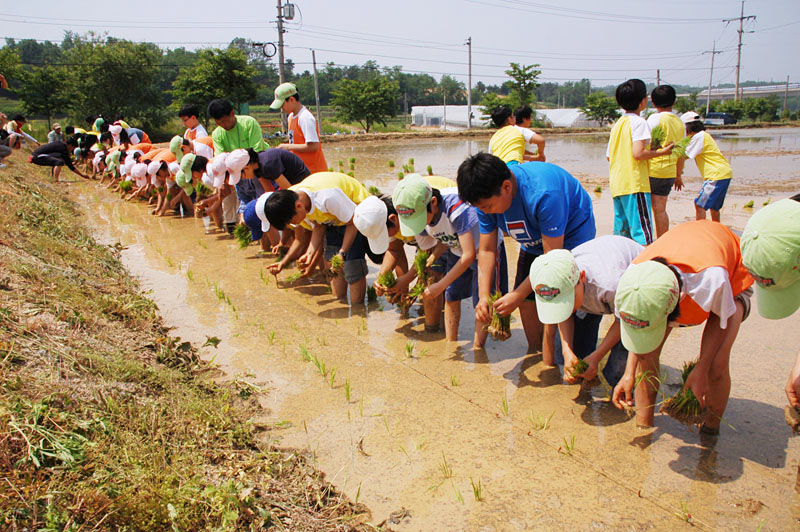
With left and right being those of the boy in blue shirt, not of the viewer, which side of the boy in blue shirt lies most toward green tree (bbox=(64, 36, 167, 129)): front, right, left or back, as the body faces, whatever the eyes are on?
right

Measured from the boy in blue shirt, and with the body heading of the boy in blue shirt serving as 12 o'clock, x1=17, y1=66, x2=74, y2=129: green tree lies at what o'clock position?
The green tree is roughly at 3 o'clock from the boy in blue shirt.

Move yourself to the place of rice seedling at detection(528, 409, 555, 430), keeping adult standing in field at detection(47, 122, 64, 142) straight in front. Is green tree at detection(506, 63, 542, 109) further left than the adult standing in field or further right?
right

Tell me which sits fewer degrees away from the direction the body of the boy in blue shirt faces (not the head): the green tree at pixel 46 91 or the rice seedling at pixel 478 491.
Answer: the rice seedling

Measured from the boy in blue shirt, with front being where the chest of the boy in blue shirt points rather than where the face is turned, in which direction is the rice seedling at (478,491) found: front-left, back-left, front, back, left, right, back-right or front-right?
front-left

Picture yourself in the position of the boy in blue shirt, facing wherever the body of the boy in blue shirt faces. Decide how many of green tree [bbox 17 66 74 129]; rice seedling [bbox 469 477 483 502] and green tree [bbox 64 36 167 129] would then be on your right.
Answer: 2

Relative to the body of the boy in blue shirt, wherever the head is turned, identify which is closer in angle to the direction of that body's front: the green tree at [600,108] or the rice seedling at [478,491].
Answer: the rice seedling

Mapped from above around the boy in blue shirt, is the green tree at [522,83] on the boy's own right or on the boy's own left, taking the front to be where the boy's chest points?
on the boy's own right

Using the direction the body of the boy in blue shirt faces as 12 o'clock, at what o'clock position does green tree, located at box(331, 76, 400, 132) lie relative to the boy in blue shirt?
The green tree is roughly at 4 o'clock from the boy in blue shirt.

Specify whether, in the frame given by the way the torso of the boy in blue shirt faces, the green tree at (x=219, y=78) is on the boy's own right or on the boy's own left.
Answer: on the boy's own right

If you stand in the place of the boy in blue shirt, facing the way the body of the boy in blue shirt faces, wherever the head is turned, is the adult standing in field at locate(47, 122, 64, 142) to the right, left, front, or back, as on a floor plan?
right

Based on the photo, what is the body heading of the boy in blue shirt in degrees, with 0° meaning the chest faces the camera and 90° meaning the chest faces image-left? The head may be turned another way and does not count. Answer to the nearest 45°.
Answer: approximately 45°
